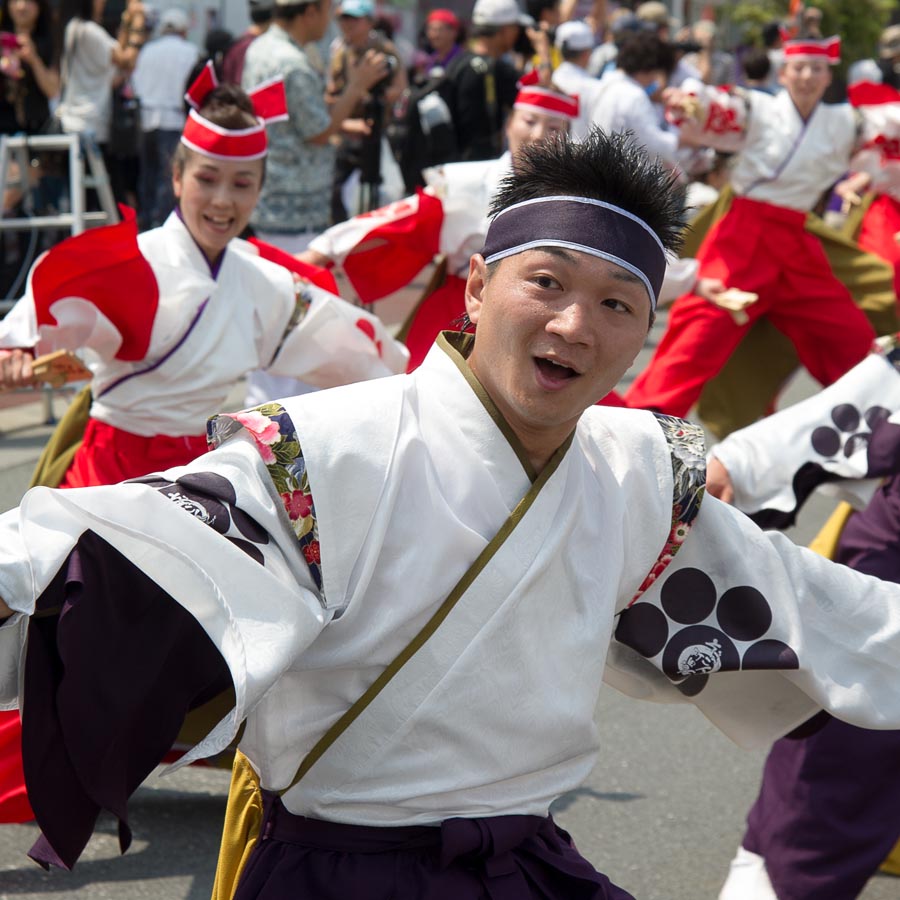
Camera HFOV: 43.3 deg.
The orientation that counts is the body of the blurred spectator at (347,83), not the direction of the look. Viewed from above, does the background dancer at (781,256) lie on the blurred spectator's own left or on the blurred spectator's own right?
on the blurred spectator's own left

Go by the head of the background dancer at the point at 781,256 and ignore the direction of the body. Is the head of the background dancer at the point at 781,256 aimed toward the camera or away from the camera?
toward the camera

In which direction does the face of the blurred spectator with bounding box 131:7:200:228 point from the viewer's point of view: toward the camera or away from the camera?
away from the camera

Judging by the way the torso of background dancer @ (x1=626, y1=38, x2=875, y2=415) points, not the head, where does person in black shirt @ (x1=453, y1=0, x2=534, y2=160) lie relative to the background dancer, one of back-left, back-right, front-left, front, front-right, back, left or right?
back-right

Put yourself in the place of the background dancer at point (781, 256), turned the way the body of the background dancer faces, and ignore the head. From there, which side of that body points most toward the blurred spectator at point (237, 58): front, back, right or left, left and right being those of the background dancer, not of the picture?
right

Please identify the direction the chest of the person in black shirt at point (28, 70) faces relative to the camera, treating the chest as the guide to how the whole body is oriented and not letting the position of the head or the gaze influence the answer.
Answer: toward the camera

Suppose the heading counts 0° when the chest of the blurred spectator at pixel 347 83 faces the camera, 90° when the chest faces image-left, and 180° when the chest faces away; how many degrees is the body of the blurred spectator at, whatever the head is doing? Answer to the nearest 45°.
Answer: approximately 45°

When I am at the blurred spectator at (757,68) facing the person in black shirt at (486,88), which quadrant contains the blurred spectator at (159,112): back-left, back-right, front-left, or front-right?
front-right

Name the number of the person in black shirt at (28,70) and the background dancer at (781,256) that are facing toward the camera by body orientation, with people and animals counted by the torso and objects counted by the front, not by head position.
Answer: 2

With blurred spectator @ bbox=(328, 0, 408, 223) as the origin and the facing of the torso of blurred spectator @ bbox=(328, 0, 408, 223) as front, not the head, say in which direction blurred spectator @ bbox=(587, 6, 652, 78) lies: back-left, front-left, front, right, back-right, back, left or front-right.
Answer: left

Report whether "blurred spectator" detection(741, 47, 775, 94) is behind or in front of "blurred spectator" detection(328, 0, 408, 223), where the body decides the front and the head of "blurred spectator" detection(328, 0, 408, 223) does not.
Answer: behind

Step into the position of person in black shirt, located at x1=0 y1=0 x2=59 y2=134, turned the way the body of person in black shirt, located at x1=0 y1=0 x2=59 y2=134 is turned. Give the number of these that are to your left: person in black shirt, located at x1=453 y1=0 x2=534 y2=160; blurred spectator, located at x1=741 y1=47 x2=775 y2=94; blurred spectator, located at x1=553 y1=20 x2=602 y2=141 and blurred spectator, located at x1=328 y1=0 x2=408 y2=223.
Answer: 4

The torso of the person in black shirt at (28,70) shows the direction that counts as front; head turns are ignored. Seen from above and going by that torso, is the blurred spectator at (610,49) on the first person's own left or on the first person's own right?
on the first person's own left

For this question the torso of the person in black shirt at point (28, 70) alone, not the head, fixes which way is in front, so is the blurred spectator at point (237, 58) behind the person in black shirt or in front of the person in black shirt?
in front
